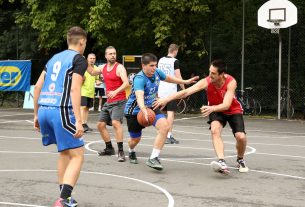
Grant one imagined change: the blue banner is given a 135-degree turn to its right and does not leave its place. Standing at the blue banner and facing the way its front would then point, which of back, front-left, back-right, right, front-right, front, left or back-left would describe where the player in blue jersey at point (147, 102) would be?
back-left

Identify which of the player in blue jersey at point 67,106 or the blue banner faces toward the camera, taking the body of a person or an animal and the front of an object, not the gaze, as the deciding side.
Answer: the blue banner

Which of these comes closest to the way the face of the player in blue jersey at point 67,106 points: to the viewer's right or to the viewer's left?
to the viewer's right

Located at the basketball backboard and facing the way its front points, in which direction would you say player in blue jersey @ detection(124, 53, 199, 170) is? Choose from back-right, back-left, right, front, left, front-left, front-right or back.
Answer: front

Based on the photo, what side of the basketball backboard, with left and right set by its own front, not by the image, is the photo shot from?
front

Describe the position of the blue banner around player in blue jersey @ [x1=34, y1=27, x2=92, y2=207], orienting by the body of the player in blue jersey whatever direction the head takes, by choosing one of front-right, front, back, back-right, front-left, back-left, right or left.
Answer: front-left

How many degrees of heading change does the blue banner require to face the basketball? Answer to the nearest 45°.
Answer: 0° — it already faces it

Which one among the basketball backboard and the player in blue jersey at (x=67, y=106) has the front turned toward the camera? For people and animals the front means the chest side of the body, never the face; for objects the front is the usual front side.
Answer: the basketball backboard

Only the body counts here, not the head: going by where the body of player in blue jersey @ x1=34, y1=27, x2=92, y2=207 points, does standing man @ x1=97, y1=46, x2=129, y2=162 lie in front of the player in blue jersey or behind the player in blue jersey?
in front

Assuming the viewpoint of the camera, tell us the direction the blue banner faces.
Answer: facing the viewer

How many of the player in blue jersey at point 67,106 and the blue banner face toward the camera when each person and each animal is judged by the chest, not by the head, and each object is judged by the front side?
1

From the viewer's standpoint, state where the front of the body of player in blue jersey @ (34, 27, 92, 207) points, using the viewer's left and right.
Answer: facing away from the viewer and to the right of the viewer

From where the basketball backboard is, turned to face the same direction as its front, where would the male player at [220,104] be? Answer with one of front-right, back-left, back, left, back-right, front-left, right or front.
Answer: front

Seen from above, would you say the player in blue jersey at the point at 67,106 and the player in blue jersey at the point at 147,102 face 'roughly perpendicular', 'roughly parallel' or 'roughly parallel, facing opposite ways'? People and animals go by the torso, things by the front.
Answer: roughly perpendicular

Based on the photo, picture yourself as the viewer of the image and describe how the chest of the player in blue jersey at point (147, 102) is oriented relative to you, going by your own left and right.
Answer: facing the viewer and to the right of the viewer
